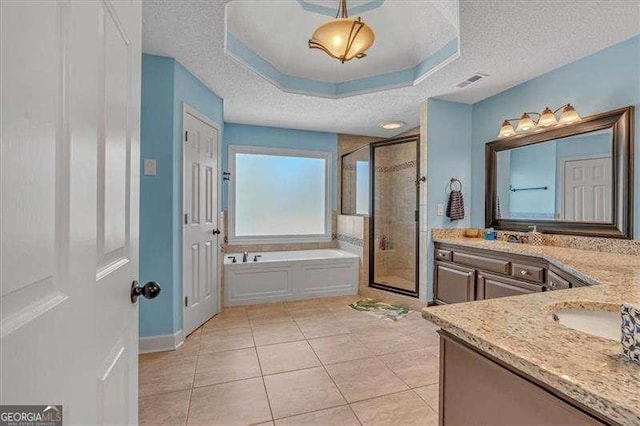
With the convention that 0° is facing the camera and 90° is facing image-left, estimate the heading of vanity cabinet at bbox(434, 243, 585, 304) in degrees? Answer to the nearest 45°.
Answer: approximately 45°

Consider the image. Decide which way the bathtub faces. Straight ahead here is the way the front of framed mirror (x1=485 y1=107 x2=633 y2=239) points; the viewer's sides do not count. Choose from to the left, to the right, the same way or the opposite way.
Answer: to the left

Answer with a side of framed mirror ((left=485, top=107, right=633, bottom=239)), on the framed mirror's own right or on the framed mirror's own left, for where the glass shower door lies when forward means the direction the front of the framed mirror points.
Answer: on the framed mirror's own right

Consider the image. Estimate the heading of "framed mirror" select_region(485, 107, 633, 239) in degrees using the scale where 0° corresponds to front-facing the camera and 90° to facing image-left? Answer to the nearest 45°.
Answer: approximately 45°

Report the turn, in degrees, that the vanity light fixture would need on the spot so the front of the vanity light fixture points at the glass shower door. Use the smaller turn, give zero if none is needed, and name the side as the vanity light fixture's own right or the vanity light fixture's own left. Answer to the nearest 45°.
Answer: approximately 45° to the vanity light fixture's own right

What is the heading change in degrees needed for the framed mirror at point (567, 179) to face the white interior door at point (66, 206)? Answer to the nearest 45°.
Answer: approximately 45° to its left

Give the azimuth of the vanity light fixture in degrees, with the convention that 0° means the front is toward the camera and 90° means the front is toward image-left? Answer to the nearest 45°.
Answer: approximately 45°
